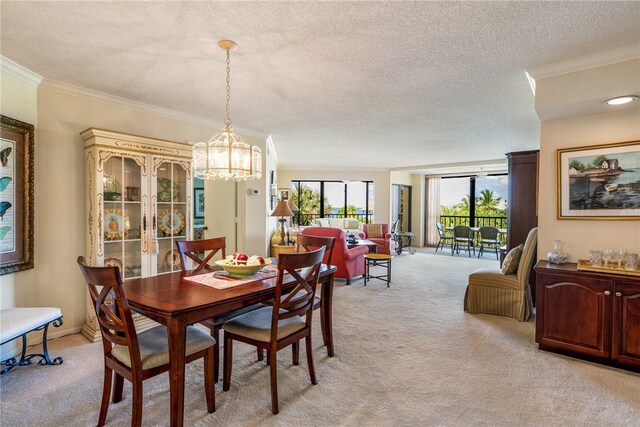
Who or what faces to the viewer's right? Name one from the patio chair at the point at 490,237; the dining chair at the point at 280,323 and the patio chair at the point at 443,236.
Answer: the patio chair at the point at 443,236

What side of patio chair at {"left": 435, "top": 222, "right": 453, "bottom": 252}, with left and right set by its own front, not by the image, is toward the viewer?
right

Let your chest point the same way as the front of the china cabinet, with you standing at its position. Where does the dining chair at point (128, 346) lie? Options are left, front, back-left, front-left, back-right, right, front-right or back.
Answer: front-right

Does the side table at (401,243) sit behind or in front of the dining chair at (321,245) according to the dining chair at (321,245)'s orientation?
behind

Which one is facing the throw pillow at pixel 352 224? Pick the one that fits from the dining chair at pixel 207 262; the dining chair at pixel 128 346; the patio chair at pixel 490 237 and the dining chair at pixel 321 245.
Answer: the dining chair at pixel 128 346

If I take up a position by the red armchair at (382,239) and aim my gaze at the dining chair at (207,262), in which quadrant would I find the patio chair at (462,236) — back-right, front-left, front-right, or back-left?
back-left

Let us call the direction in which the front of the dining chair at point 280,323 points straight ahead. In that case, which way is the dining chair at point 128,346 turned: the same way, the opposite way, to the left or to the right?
to the right

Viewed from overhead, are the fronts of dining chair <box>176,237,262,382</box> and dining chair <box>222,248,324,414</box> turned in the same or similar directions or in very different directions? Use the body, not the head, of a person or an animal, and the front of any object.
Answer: very different directions

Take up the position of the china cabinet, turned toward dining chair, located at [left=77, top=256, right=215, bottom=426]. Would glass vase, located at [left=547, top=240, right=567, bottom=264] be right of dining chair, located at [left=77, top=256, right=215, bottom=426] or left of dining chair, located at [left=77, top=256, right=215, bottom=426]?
left

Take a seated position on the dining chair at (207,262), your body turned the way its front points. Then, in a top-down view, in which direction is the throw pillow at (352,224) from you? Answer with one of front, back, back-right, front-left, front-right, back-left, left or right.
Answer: left

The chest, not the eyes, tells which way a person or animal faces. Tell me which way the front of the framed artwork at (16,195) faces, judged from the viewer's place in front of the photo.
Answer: facing the viewer and to the right of the viewer

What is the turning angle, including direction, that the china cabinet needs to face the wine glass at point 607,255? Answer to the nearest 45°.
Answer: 0° — it already faces it
